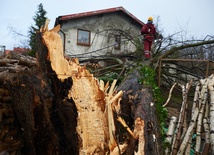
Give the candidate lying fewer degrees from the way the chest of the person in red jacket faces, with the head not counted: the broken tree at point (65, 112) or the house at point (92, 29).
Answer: the house

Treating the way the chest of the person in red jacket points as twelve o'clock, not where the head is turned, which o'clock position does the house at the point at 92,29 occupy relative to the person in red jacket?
The house is roughly at 11 o'clock from the person in red jacket.
